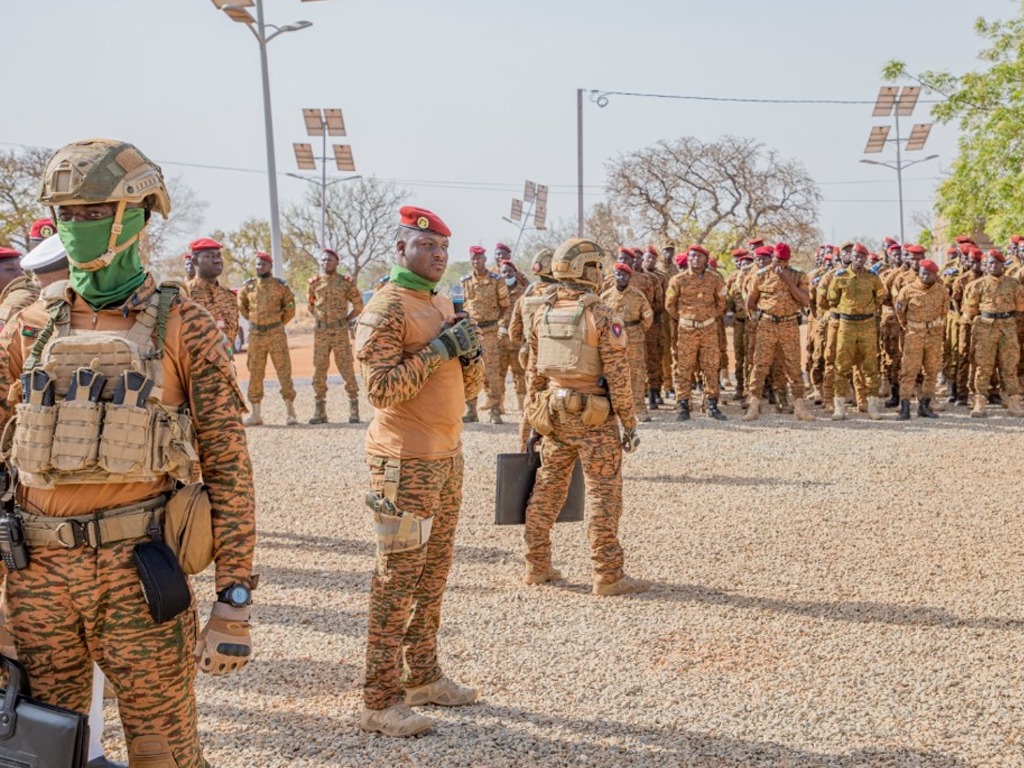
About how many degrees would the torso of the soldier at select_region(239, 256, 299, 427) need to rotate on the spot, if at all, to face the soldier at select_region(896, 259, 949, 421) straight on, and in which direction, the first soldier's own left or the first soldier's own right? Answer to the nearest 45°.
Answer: approximately 90° to the first soldier's own left

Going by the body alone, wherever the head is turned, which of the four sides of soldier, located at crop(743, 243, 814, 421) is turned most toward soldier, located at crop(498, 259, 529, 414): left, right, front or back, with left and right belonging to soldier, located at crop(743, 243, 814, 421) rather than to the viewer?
right

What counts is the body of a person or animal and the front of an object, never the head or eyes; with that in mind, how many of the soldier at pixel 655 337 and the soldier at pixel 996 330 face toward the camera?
2

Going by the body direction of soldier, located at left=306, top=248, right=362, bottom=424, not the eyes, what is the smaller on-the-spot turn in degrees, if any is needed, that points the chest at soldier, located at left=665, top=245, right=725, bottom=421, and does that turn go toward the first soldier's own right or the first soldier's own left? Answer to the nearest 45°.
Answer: approximately 90° to the first soldier's own left

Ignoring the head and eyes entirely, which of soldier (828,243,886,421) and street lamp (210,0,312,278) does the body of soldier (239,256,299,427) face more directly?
the soldier

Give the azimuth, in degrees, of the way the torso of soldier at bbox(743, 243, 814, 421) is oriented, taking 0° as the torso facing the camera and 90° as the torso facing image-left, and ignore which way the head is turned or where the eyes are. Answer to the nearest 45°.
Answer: approximately 0°

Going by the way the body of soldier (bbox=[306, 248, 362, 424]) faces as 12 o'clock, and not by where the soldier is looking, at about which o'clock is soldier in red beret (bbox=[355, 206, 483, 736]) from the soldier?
The soldier in red beret is roughly at 12 o'clock from the soldier.

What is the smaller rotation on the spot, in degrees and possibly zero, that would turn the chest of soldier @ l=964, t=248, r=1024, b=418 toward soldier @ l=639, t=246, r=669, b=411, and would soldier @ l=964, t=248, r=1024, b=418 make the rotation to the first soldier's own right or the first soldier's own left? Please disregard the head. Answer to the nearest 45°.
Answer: approximately 90° to the first soldier's own right
